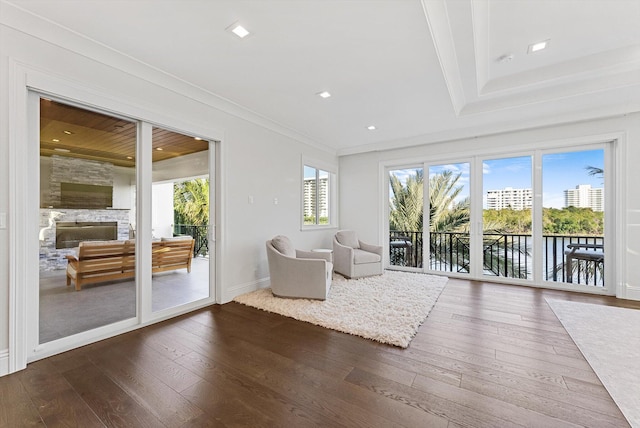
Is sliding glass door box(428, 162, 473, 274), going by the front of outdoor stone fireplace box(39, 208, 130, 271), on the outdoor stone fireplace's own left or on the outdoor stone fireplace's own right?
on the outdoor stone fireplace's own left

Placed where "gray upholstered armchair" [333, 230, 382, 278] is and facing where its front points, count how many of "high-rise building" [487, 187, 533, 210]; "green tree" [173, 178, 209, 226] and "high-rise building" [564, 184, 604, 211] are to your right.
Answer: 1

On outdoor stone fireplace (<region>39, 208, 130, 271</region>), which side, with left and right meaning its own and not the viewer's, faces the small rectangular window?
left

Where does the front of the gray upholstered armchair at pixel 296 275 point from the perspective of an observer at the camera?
facing to the right of the viewer

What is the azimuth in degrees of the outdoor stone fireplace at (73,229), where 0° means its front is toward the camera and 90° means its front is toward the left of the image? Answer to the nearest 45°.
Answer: approximately 0°

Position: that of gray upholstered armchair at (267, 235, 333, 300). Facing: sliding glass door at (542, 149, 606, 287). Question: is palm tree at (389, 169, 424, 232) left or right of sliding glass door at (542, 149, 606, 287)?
left

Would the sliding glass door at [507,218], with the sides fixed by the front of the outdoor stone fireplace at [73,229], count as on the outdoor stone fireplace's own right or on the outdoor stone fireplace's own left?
on the outdoor stone fireplace's own left

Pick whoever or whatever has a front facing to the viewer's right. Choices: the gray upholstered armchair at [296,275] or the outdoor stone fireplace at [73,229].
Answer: the gray upholstered armchair
